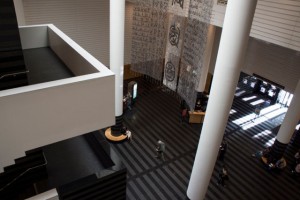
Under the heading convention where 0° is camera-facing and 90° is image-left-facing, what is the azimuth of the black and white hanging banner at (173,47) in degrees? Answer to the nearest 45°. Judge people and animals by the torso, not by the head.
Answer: approximately 45°

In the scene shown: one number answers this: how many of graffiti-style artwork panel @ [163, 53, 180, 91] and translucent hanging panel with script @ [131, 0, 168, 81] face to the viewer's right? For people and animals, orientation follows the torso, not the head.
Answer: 0

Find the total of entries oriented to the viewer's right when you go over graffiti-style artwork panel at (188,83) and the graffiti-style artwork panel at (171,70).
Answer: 0

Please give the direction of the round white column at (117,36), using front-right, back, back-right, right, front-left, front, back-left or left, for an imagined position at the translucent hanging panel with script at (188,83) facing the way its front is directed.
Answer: right

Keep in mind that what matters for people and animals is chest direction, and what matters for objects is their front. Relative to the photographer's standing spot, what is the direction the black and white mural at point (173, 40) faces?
facing the viewer and to the left of the viewer

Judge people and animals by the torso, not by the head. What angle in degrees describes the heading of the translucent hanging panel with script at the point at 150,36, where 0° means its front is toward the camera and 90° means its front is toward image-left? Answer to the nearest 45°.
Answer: approximately 45°

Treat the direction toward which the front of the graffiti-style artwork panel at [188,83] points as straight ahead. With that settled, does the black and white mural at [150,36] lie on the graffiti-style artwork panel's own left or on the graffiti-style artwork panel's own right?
on the graffiti-style artwork panel's own right
